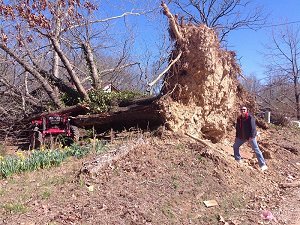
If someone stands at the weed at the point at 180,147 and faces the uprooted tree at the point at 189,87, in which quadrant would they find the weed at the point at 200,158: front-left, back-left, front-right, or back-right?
back-right

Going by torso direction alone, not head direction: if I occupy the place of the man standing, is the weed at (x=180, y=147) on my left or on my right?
on my right

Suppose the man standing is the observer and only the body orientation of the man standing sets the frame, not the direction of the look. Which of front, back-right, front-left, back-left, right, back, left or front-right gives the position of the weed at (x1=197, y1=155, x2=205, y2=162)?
front-right

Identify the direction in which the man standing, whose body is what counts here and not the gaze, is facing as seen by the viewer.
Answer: toward the camera

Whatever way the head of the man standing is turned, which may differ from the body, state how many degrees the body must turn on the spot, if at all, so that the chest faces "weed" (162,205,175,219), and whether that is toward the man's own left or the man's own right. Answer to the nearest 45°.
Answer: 0° — they already face it

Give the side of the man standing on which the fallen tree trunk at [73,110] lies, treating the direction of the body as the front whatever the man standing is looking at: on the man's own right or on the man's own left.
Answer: on the man's own right

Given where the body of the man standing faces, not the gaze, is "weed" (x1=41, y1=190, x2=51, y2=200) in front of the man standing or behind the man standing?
in front

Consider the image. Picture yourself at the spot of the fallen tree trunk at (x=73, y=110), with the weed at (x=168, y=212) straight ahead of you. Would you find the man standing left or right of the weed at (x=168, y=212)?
left

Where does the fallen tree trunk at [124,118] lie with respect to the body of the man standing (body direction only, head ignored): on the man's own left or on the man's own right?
on the man's own right

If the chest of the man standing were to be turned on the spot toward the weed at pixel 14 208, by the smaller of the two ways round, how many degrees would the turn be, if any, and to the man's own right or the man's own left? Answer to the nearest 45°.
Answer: approximately 45° to the man's own right

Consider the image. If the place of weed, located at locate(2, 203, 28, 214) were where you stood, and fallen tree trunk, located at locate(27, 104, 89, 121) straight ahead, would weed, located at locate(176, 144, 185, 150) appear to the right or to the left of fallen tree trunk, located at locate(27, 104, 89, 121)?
right

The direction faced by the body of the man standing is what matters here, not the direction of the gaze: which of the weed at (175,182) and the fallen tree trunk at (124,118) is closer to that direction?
the weed

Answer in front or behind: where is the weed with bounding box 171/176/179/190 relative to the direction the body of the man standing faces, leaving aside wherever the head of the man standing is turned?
in front

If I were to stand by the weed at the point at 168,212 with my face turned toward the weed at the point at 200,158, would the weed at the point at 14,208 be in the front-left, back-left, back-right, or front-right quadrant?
back-left
